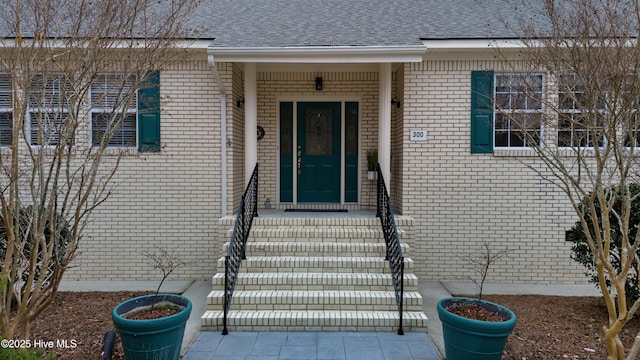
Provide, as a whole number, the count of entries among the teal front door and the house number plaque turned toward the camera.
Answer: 2

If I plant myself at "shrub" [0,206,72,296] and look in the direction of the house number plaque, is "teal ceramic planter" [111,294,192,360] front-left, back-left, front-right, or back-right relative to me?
front-right

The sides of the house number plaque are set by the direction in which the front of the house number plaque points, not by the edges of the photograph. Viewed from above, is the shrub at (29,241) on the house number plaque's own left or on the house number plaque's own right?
on the house number plaque's own right

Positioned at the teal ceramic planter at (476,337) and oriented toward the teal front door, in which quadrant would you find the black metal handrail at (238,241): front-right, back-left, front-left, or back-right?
front-left

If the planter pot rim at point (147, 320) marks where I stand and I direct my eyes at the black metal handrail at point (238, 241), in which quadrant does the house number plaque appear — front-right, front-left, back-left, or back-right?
front-right

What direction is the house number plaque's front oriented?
toward the camera

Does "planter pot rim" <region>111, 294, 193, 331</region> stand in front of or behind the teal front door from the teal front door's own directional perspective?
in front

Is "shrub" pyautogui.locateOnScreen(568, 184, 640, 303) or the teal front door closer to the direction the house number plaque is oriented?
the shrub

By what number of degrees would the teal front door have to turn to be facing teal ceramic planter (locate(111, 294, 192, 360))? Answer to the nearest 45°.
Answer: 0° — it already faces it

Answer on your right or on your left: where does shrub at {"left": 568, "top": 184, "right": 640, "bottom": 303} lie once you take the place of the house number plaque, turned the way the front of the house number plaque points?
on your left

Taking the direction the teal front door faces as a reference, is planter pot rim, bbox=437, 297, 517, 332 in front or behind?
in front
